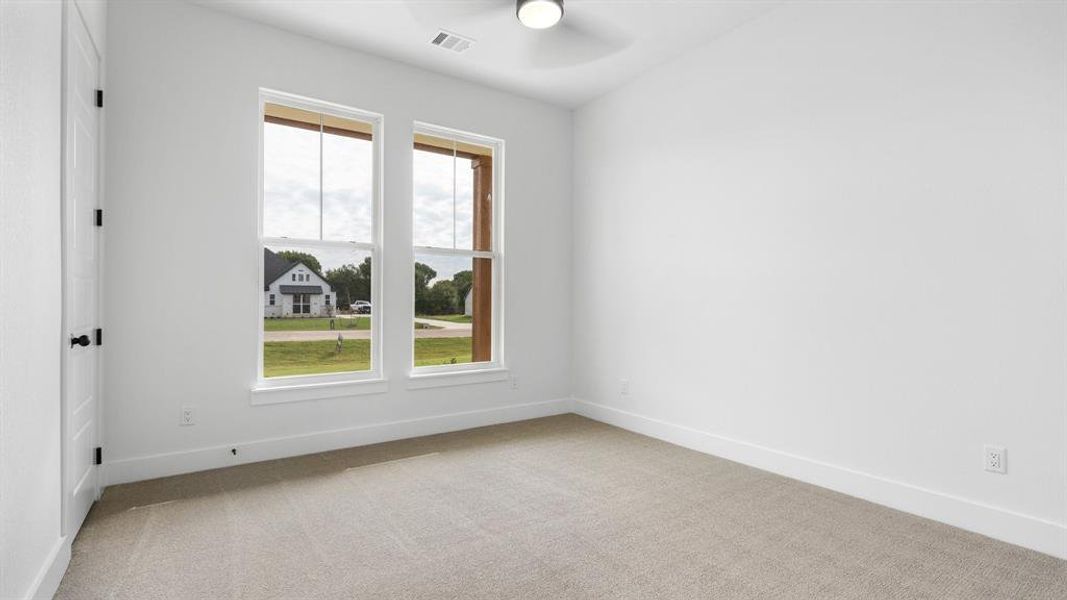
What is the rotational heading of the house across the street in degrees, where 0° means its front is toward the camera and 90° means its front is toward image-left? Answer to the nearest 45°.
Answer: approximately 0°

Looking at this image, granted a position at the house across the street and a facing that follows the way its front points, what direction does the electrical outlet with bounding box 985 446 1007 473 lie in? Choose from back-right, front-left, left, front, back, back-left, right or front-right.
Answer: front-left

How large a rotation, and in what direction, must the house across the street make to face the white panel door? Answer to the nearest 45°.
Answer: approximately 45° to its right

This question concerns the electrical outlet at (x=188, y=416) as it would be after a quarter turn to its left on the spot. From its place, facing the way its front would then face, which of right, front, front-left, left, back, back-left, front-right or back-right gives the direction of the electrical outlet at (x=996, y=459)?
front-right

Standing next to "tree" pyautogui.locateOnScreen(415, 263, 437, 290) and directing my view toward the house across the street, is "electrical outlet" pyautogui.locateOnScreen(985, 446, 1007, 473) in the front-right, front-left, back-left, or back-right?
back-left

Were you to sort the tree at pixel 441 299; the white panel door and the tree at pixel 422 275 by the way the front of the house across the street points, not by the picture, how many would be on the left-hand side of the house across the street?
2

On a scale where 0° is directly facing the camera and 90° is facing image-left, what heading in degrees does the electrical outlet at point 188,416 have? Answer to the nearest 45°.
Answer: approximately 0°

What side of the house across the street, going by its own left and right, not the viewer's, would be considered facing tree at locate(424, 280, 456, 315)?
left

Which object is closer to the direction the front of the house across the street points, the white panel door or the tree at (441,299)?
the white panel door
